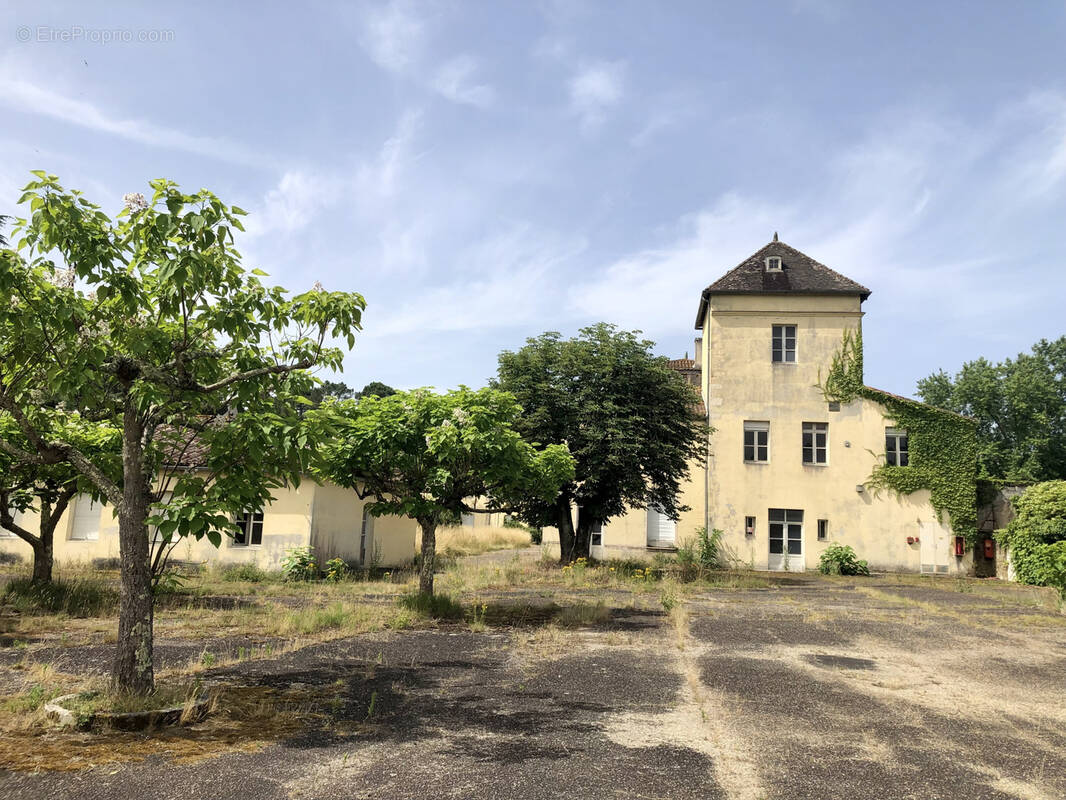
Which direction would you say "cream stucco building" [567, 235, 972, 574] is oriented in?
toward the camera

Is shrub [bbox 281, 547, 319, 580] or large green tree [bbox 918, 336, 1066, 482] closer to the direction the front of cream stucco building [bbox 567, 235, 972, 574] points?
the shrub

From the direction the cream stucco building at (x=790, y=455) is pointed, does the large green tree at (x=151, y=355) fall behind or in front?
in front

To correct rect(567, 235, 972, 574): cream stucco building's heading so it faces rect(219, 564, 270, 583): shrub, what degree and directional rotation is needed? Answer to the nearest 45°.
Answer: approximately 45° to its right

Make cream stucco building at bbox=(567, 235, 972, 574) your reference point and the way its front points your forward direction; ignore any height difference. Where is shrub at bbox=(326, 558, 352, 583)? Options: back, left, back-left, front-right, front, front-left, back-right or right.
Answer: front-right
